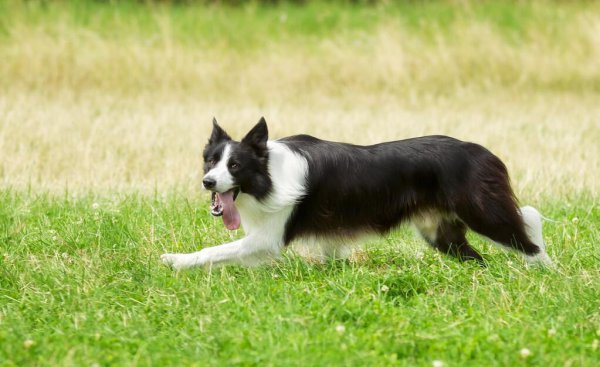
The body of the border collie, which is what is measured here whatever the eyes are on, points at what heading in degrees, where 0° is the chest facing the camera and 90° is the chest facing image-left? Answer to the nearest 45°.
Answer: approximately 90°
